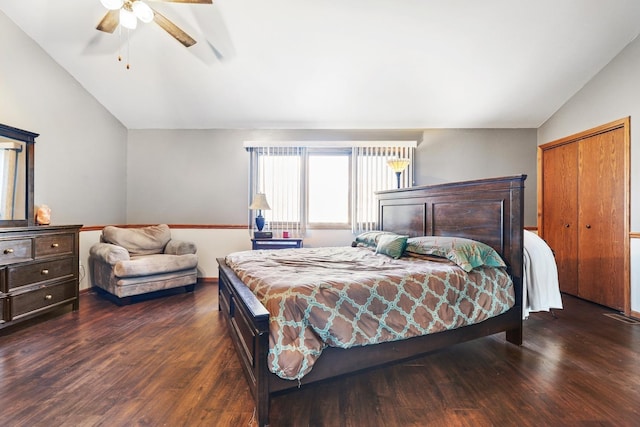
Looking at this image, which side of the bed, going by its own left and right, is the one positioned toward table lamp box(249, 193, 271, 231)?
right

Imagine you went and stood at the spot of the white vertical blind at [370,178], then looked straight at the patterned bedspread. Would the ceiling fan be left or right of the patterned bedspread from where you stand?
right

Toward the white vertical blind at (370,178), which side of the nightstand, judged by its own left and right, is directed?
left

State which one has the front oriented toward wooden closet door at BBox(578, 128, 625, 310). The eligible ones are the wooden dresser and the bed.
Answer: the wooden dresser

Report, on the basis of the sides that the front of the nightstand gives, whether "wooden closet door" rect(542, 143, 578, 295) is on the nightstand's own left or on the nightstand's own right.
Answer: on the nightstand's own left

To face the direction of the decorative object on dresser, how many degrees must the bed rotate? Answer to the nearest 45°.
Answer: approximately 45° to its right

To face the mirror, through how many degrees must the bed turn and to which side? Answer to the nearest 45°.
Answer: approximately 45° to its right

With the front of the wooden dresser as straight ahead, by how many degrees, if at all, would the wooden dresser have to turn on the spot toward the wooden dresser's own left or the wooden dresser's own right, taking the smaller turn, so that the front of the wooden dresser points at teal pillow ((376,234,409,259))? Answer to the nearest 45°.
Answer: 0° — it already faces it
